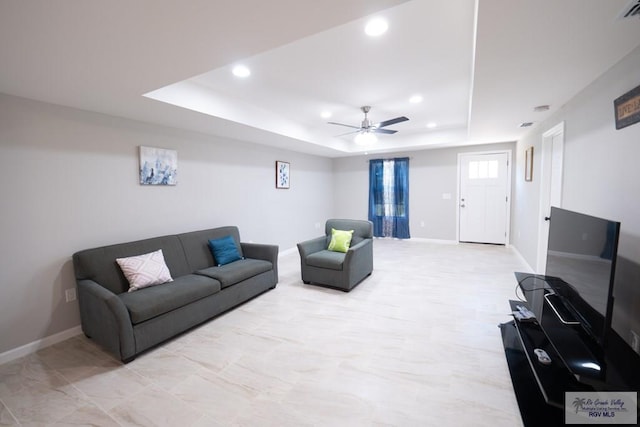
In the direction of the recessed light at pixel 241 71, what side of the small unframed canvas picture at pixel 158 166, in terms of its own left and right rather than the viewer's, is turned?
front

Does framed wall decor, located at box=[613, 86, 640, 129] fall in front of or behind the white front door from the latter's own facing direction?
in front

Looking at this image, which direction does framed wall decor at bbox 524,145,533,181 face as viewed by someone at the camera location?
facing to the left of the viewer

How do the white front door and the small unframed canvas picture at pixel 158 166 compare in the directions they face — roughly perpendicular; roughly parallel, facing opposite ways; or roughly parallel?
roughly perpendicular

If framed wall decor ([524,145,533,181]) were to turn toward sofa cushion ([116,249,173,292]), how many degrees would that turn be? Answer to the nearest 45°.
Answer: approximately 45° to its left

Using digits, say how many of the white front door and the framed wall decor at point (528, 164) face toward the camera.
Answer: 1

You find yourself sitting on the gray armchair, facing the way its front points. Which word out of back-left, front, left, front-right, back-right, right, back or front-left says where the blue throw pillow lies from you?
front-right

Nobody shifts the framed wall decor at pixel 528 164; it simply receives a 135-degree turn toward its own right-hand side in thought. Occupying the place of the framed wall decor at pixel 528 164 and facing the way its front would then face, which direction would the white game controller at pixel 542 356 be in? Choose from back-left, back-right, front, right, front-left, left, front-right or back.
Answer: back-right

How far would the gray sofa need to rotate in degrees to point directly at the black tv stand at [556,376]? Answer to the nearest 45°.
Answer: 0° — it already faces it

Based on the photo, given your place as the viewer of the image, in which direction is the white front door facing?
facing the viewer

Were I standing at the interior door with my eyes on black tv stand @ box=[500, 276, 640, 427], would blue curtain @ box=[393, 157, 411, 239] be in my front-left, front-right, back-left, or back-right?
back-right

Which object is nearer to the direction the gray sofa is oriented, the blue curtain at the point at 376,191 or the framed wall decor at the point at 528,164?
the framed wall decor

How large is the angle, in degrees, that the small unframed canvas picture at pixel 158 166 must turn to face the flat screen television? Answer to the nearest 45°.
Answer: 0° — it already faces it

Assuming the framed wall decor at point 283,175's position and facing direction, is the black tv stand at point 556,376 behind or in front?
in front

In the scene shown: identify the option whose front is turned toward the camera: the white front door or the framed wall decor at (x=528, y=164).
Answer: the white front door

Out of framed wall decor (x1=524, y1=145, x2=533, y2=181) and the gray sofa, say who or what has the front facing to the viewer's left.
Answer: the framed wall decor

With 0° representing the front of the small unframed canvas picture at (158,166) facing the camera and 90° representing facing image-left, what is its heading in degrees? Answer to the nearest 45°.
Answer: approximately 315°
